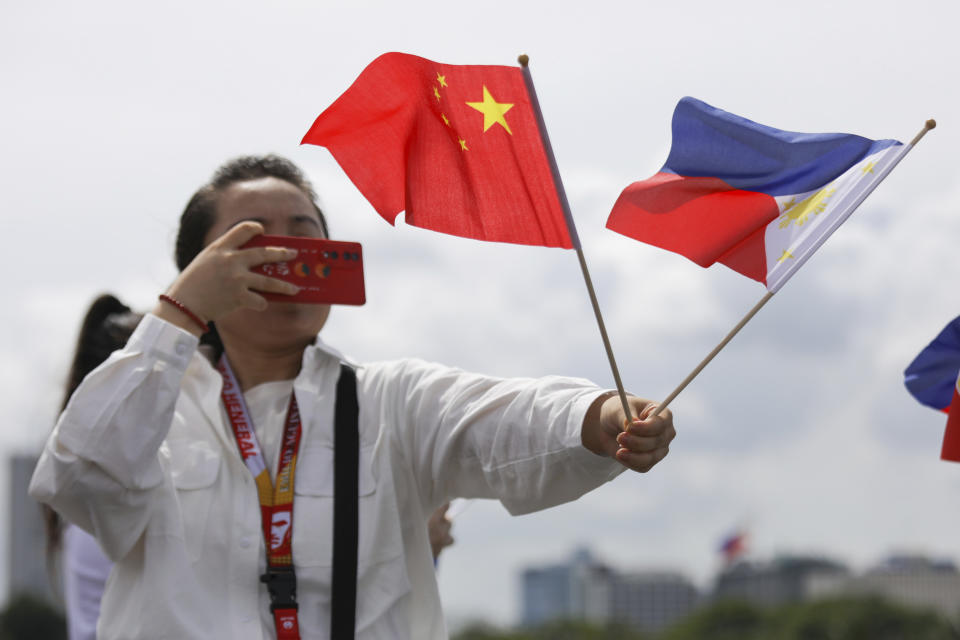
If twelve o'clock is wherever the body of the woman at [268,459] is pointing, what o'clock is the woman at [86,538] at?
the woman at [86,538] is roughly at 5 o'clock from the woman at [268,459].

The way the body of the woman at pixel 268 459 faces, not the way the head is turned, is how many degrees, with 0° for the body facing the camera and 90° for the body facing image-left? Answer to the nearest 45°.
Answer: approximately 0°

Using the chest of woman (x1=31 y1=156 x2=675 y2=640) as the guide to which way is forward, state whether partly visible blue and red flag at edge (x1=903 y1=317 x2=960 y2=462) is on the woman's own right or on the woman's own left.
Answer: on the woman's own left
